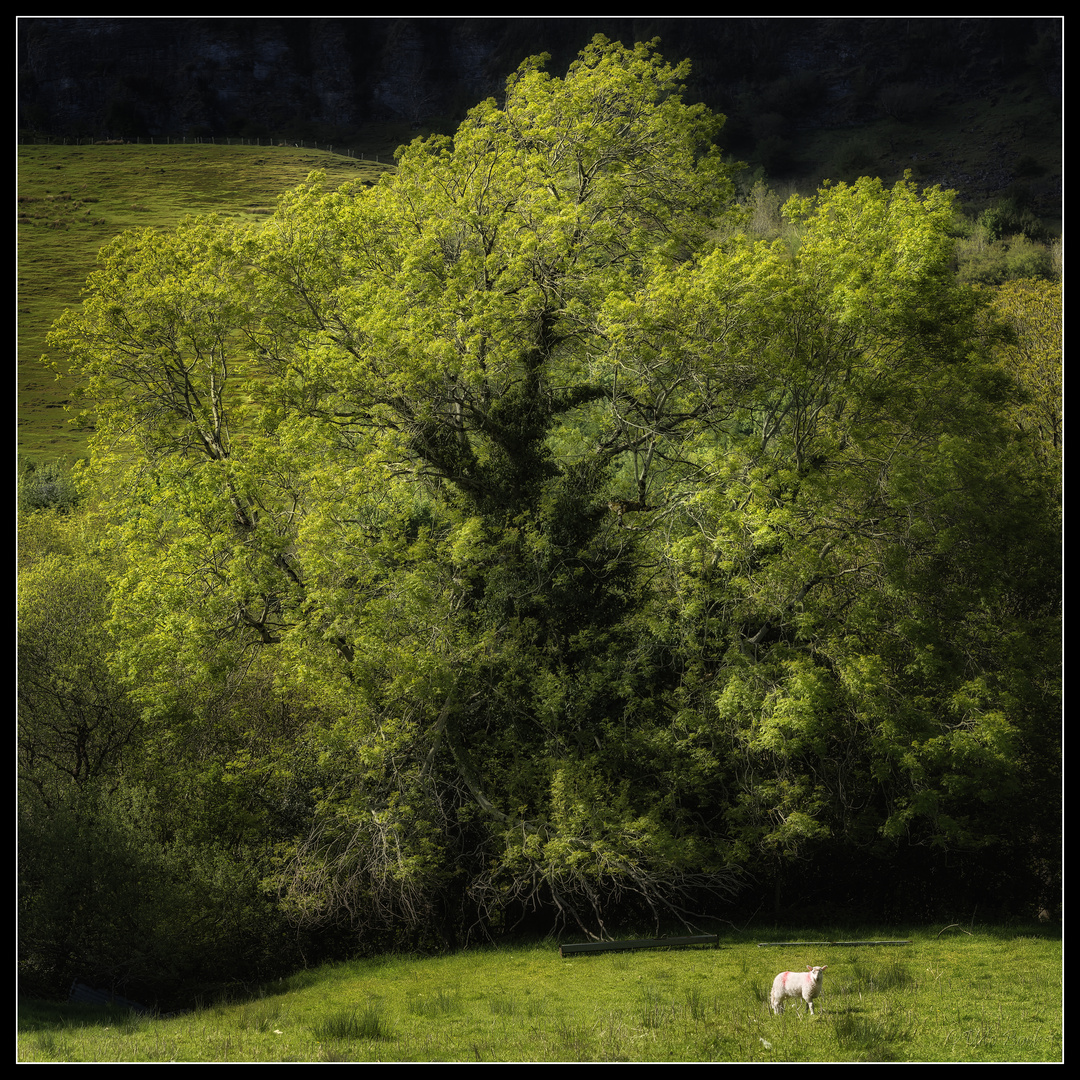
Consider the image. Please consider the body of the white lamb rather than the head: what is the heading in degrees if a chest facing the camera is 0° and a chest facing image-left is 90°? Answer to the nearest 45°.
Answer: approximately 270°

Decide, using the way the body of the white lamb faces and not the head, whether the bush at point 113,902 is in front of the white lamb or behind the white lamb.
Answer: behind
